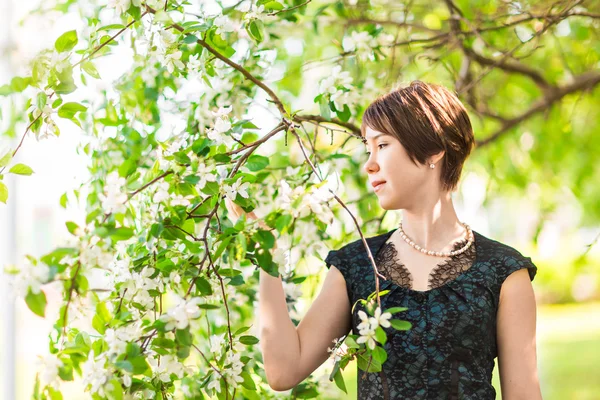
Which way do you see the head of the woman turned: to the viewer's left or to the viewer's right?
to the viewer's left

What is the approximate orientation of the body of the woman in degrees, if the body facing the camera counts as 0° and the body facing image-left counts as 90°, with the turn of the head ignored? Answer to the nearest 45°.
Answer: approximately 0°
